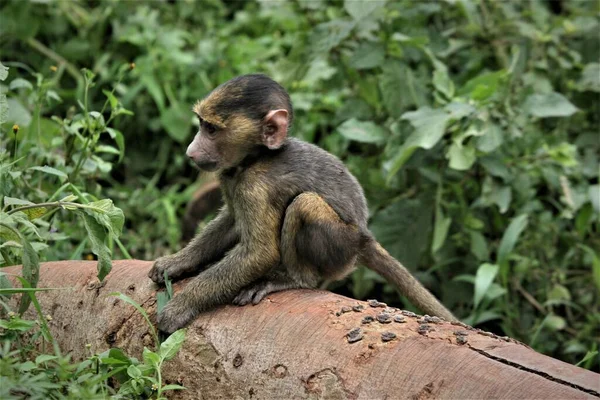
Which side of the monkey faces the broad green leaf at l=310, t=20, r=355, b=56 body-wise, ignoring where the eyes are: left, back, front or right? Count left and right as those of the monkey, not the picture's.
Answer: right

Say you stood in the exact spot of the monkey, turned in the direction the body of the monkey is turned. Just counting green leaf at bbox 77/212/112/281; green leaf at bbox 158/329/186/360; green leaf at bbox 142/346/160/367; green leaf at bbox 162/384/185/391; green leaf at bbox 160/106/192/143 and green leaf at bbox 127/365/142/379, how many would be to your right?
1

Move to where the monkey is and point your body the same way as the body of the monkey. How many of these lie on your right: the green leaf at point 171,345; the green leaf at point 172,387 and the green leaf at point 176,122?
1

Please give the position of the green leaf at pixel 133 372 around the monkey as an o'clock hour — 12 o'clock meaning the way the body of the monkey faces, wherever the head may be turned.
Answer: The green leaf is roughly at 10 o'clock from the monkey.

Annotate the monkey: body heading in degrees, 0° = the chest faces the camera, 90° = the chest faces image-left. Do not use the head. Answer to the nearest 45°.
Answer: approximately 90°

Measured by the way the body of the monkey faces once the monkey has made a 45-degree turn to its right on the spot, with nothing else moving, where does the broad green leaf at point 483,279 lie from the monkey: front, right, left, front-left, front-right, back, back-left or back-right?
right

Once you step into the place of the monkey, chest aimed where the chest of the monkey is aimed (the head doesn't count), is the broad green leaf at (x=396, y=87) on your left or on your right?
on your right

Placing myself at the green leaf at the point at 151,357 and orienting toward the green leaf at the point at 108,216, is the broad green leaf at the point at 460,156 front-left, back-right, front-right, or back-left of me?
front-right

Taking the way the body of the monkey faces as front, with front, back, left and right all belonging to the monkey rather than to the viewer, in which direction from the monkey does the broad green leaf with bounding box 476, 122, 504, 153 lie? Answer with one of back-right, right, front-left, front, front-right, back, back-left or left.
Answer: back-right

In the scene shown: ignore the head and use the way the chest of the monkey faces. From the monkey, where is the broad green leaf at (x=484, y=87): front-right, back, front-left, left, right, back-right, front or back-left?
back-right

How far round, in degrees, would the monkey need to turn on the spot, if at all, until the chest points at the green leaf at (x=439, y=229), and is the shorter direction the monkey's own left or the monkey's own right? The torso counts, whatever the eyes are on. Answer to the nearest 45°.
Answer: approximately 135° to the monkey's own right

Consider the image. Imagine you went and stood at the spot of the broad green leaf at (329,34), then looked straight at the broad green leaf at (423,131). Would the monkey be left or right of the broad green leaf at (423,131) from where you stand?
right

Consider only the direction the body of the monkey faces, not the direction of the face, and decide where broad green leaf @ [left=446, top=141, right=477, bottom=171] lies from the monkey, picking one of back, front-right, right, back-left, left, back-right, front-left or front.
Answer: back-right

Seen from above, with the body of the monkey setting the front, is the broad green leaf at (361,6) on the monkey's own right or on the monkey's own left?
on the monkey's own right
